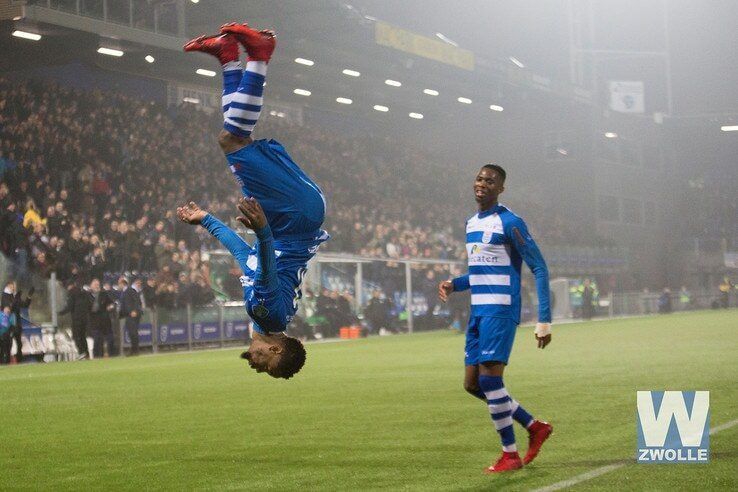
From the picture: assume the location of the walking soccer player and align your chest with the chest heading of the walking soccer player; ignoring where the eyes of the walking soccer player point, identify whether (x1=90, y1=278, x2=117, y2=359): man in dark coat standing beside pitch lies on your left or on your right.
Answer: on your right

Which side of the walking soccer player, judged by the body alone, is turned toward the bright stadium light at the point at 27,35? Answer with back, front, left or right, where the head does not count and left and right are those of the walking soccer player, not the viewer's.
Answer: right

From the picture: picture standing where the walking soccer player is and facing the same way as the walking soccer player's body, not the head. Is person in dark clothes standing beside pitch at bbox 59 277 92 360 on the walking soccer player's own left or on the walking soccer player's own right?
on the walking soccer player's own right

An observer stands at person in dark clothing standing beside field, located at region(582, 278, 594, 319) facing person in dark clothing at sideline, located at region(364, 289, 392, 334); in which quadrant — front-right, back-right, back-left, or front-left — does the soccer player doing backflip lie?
front-left

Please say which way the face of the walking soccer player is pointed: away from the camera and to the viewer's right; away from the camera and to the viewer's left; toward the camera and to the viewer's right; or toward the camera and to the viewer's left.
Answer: toward the camera and to the viewer's left

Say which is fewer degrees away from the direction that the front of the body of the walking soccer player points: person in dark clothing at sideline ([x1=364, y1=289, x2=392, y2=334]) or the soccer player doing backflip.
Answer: the soccer player doing backflip

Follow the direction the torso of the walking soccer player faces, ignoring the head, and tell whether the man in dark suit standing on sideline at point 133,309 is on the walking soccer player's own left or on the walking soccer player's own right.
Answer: on the walking soccer player's own right

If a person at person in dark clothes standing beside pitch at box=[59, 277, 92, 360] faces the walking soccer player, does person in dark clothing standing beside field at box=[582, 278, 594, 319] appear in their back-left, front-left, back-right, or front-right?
back-left

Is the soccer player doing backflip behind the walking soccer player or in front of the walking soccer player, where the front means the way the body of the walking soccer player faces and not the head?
in front

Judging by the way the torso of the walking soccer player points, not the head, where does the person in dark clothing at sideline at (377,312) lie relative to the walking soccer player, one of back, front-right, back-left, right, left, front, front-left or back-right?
back-right

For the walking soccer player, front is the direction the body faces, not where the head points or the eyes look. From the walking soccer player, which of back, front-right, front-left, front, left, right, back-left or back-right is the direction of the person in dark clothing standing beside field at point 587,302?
back-right
